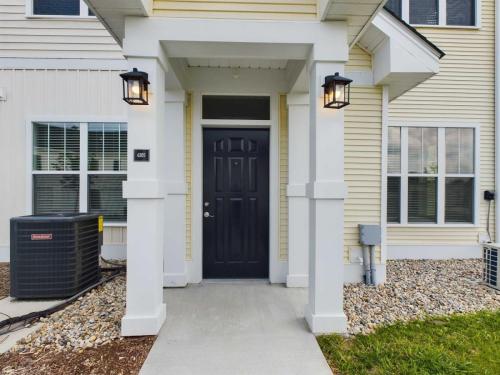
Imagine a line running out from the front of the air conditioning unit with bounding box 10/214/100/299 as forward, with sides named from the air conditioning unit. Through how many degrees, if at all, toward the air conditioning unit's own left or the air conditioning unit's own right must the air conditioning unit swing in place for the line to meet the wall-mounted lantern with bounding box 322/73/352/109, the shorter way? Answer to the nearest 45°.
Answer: approximately 45° to the air conditioning unit's own left

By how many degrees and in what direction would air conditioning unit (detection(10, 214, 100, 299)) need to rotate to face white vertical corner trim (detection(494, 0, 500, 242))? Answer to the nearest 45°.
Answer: approximately 90° to its left

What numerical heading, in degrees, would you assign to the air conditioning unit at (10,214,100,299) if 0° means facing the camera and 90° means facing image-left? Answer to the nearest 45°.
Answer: approximately 0°

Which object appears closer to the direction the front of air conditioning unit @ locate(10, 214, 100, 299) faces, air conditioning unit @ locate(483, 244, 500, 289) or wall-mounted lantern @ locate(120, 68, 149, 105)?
the wall-mounted lantern

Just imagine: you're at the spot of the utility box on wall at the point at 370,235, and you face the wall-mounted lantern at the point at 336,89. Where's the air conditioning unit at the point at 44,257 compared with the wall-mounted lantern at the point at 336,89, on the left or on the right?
right

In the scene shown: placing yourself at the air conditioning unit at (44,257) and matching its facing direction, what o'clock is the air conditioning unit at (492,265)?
the air conditioning unit at (492,265) is roughly at 10 o'clock from the air conditioning unit at (44,257).

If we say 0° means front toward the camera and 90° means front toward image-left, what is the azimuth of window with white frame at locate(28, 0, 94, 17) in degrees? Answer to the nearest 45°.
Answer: approximately 0°

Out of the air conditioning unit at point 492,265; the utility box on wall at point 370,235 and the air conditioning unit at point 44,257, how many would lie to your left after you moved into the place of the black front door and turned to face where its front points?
2

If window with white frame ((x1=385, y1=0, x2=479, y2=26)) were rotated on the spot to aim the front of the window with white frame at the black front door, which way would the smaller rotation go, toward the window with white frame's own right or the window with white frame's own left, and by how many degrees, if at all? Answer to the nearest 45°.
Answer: approximately 45° to the window with white frame's own right
